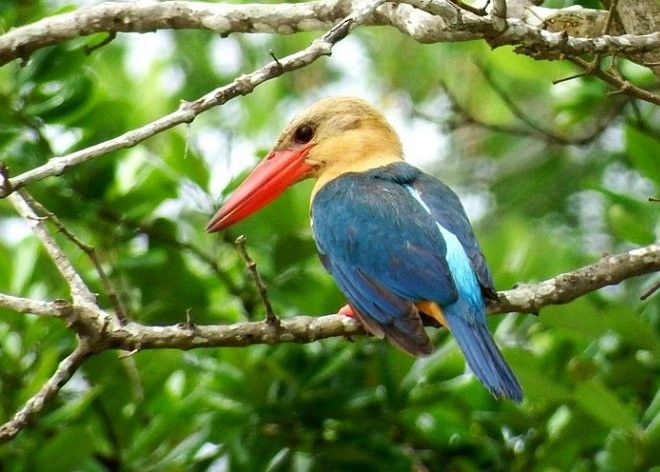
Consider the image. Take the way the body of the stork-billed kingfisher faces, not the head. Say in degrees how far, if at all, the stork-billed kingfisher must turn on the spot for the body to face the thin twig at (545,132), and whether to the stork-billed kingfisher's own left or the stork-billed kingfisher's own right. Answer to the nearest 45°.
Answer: approximately 90° to the stork-billed kingfisher's own right

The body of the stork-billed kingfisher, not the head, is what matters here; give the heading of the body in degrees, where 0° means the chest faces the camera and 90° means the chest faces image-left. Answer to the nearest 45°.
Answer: approximately 135°

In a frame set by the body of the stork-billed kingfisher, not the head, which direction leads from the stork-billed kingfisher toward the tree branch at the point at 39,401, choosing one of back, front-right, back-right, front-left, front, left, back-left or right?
left

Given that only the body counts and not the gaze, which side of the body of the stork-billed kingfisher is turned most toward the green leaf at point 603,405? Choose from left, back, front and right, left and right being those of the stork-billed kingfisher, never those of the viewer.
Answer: right

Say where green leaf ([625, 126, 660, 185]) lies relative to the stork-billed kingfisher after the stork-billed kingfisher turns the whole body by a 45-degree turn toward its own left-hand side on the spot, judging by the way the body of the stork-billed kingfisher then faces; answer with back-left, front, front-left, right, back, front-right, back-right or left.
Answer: back
